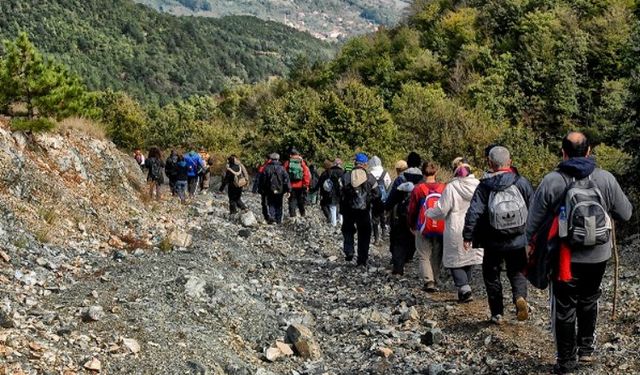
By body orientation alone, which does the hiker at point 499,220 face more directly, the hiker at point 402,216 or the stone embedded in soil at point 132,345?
the hiker

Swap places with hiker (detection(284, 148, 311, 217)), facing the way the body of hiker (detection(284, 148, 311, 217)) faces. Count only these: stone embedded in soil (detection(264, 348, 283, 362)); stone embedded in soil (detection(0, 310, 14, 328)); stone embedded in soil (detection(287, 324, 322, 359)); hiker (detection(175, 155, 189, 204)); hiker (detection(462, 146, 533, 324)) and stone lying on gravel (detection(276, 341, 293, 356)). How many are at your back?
5

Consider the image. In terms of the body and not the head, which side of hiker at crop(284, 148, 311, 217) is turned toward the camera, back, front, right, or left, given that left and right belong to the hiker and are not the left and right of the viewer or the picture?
back

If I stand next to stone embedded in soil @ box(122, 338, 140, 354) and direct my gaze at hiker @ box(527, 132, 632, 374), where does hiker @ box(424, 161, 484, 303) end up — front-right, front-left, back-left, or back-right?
front-left

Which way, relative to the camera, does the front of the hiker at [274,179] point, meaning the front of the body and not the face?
away from the camera

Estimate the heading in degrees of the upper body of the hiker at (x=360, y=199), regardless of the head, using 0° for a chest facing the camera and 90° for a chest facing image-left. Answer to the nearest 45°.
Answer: approximately 180°

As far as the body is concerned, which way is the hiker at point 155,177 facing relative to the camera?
away from the camera

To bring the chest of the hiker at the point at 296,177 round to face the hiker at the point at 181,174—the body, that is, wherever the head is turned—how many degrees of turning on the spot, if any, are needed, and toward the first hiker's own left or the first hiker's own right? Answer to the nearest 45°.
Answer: approximately 45° to the first hiker's own left

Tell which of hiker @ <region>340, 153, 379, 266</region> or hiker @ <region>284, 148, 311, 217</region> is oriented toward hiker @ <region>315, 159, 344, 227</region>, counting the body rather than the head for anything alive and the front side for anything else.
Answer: hiker @ <region>340, 153, 379, 266</region>

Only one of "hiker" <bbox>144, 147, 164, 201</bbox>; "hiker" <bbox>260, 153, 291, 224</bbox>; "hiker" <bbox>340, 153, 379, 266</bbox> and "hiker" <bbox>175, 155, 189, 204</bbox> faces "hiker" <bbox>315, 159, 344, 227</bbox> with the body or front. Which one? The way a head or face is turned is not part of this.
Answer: "hiker" <bbox>340, 153, 379, 266</bbox>

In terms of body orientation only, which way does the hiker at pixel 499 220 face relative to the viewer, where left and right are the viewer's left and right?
facing away from the viewer

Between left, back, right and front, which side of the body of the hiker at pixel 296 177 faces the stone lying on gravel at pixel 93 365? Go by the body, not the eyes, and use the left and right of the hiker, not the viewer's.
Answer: back

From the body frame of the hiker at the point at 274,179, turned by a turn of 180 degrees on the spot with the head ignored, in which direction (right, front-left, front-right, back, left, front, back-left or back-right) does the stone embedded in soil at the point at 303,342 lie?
front

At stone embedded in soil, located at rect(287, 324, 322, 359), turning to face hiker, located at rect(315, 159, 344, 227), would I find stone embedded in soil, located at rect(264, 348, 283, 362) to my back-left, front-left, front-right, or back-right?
back-left

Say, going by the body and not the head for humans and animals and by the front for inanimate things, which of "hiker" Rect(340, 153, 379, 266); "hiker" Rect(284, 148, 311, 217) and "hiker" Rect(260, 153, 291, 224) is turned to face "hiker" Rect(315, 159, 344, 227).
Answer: "hiker" Rect(340, 153, 379, 266)
